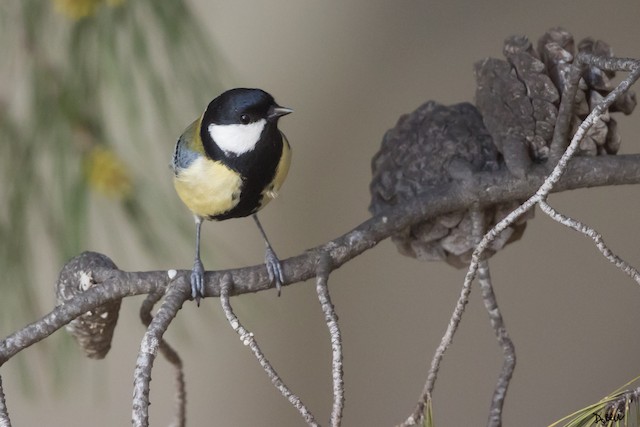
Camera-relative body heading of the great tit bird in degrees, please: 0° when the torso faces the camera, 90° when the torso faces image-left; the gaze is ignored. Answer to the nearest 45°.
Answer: approximately 315°
